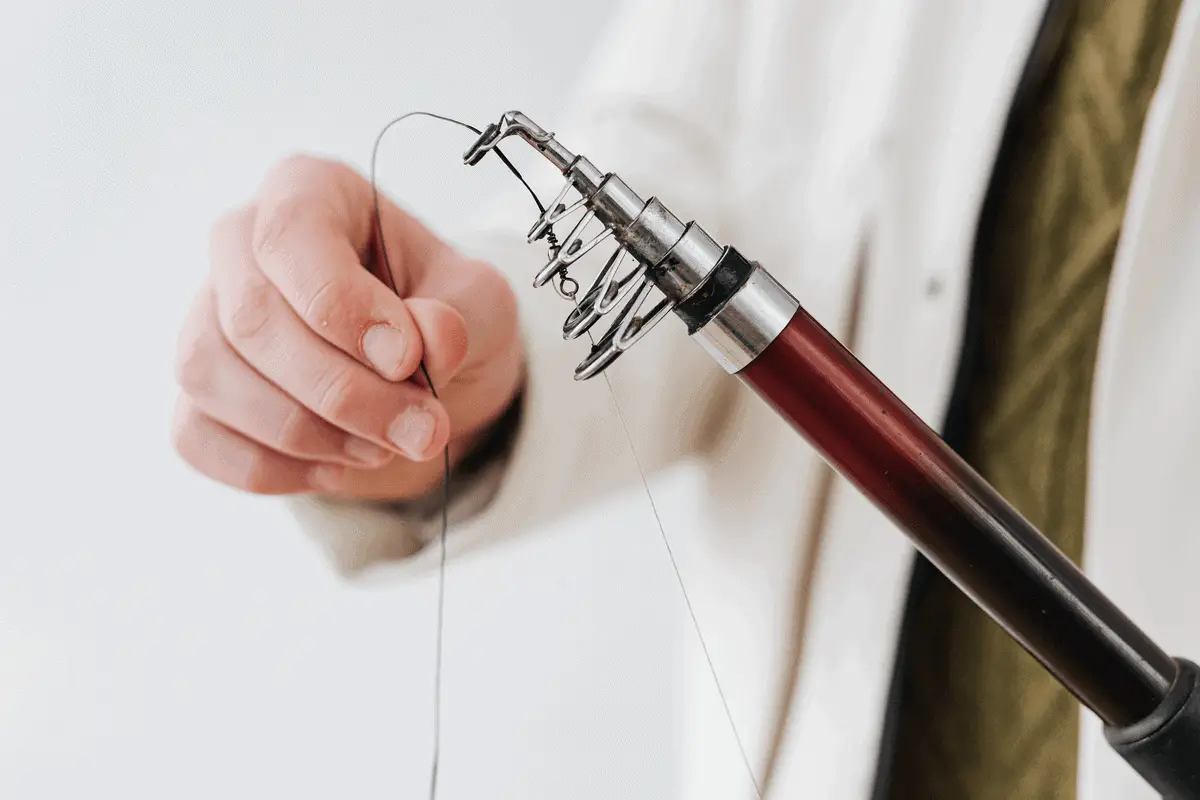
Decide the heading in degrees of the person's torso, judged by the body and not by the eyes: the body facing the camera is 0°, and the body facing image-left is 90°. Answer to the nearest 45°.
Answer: approximately 0°
